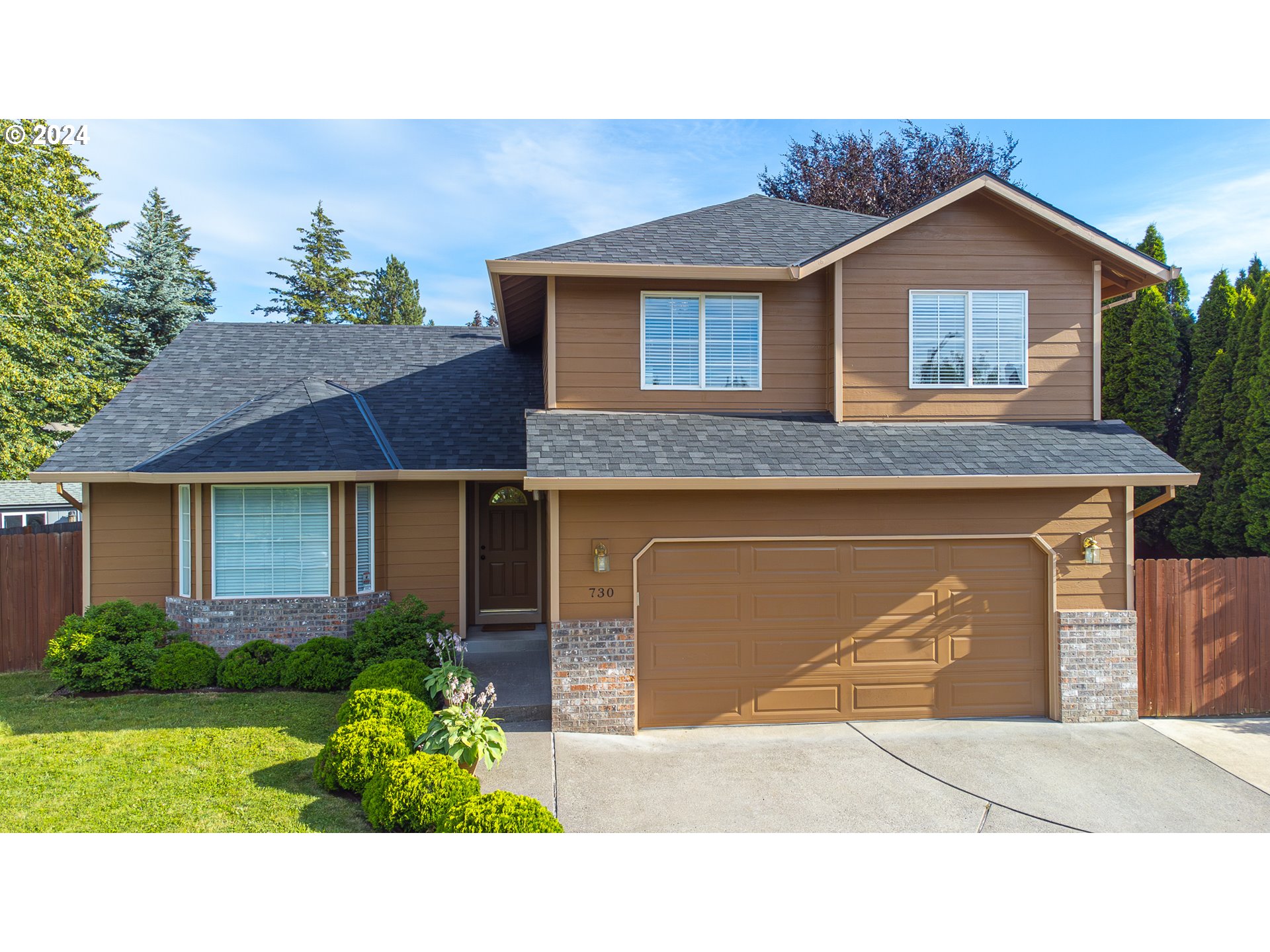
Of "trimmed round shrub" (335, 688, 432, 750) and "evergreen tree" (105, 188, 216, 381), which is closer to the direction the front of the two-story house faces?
the trimmed round shrub

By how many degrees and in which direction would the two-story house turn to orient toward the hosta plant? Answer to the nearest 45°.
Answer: approximately 45° to its right

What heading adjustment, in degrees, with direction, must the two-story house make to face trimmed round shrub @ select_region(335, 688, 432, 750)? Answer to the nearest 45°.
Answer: approximately 45° to its right

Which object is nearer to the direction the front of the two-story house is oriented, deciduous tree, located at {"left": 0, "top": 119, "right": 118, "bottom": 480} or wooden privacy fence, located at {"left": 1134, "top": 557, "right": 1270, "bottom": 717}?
the wooden privacy fence

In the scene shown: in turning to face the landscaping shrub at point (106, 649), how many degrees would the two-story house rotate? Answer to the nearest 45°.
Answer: approximately 90° to its right

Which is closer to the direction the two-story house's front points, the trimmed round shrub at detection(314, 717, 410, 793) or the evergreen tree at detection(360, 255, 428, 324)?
the trimmed round shrub

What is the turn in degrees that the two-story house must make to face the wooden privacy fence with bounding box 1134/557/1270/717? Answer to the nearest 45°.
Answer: approximately 90° to its left

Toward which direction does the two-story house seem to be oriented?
toward the camera

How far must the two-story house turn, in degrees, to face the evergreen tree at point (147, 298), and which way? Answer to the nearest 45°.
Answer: approximately 135° to its right
